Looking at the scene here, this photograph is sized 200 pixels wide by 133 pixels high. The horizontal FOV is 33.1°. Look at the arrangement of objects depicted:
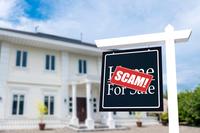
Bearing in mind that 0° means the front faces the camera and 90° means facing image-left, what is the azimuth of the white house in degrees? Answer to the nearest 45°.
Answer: approximately 315°
